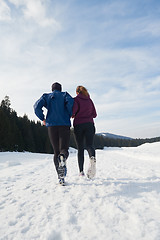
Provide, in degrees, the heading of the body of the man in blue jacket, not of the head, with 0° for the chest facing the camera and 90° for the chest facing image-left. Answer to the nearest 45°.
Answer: approximately 180°

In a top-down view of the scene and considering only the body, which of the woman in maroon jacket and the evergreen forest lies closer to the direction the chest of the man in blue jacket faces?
the evergreen forest

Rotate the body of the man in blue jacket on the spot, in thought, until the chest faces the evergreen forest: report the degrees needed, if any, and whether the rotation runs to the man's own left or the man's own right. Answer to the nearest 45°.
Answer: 0° — they already face it

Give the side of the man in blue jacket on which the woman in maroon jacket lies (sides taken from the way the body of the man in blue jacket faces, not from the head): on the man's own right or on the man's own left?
on the man's own right
